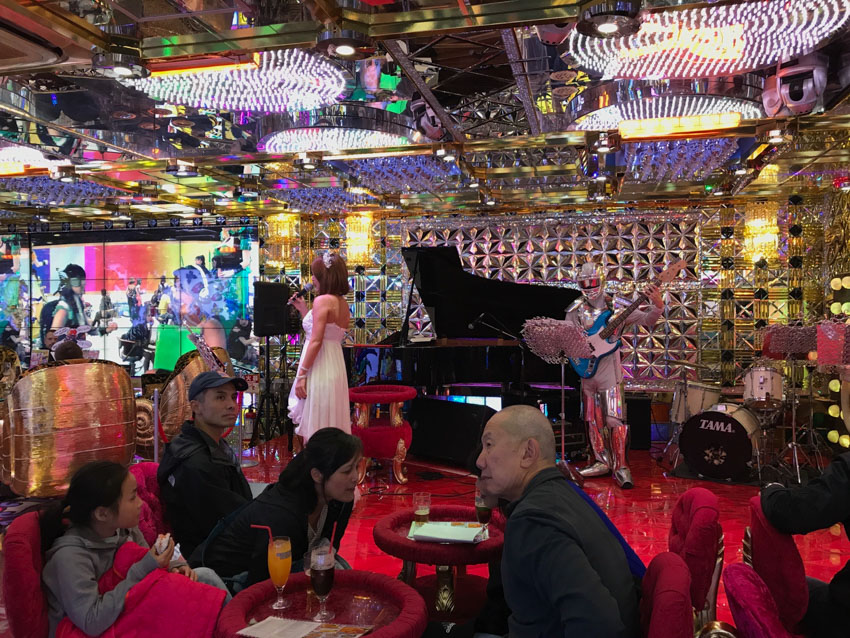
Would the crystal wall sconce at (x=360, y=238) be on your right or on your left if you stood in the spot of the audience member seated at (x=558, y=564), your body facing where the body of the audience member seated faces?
on your right

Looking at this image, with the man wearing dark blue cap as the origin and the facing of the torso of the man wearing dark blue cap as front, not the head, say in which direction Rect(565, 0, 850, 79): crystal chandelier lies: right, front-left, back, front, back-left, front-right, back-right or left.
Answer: front-left

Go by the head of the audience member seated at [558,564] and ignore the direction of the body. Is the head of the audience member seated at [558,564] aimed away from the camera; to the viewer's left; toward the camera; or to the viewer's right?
to the viewer's left

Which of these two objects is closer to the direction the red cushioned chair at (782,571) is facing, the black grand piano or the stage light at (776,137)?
the stage light

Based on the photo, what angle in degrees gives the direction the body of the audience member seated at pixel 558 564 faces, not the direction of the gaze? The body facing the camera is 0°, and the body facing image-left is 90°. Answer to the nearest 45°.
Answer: approximately 90°

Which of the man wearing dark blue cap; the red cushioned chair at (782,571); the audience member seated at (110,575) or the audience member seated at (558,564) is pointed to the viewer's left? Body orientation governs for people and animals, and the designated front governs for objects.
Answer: the audience member seated at (558,564)

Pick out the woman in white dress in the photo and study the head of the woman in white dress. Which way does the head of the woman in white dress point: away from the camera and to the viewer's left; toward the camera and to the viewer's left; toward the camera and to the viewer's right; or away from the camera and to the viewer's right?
away from the camera and to the viewer's left

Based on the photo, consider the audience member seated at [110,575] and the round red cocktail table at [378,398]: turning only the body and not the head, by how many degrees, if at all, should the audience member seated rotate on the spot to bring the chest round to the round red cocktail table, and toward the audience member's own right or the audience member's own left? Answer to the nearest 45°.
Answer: approximately 45° to the audience member's own left
